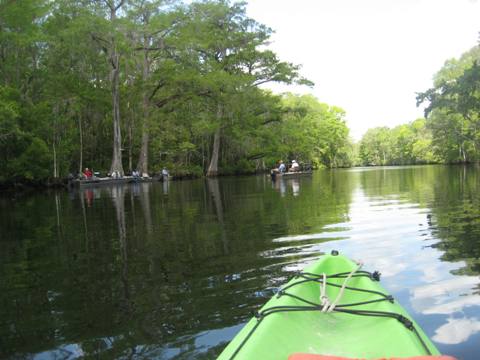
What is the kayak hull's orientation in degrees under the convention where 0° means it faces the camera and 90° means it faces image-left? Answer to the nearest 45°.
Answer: approximately 180°

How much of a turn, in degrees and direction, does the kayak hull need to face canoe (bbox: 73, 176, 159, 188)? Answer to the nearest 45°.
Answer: approximately 45° to its left
